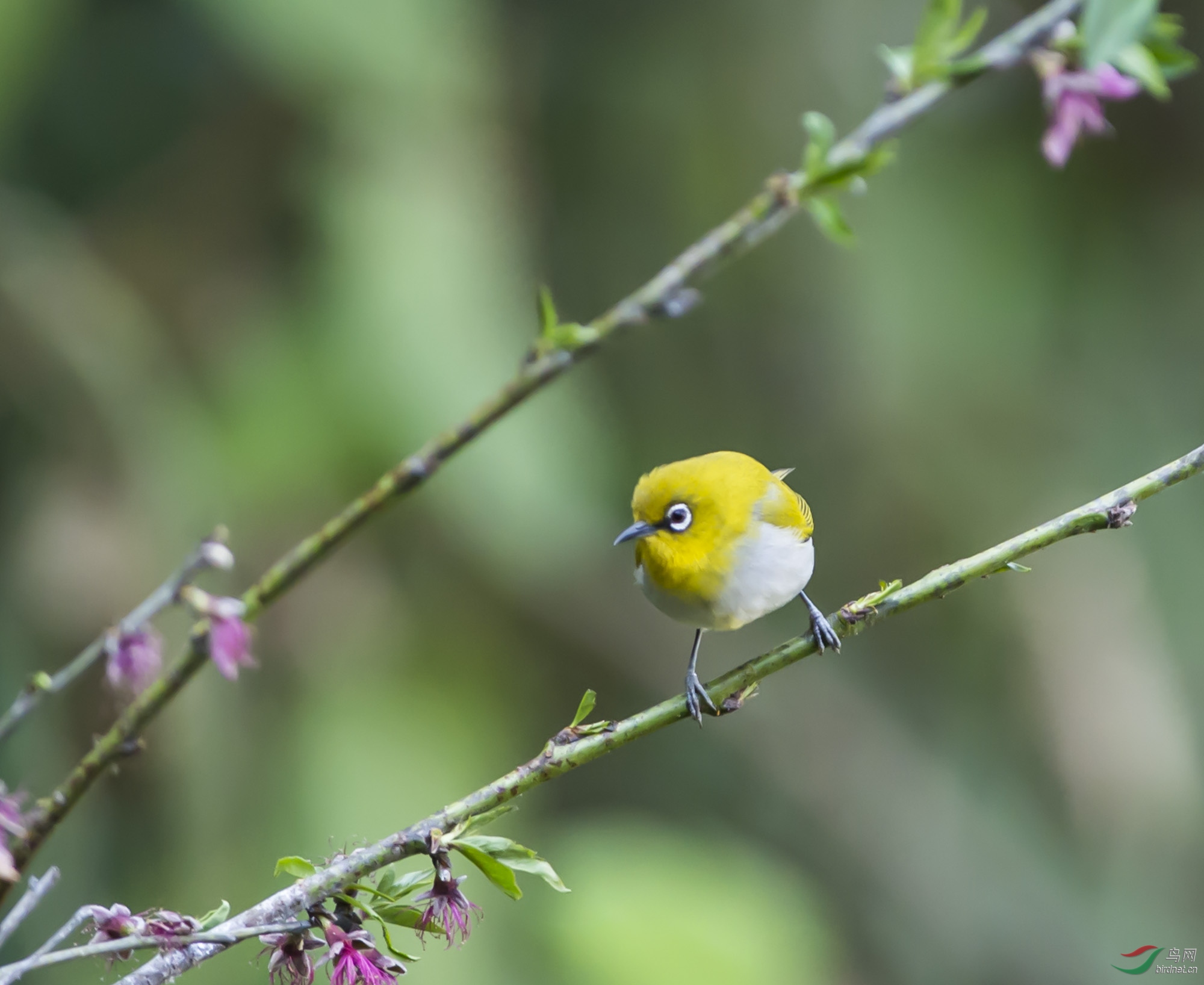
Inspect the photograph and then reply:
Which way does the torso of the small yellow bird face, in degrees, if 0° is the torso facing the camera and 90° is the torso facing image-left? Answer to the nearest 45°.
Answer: approximately 45°
